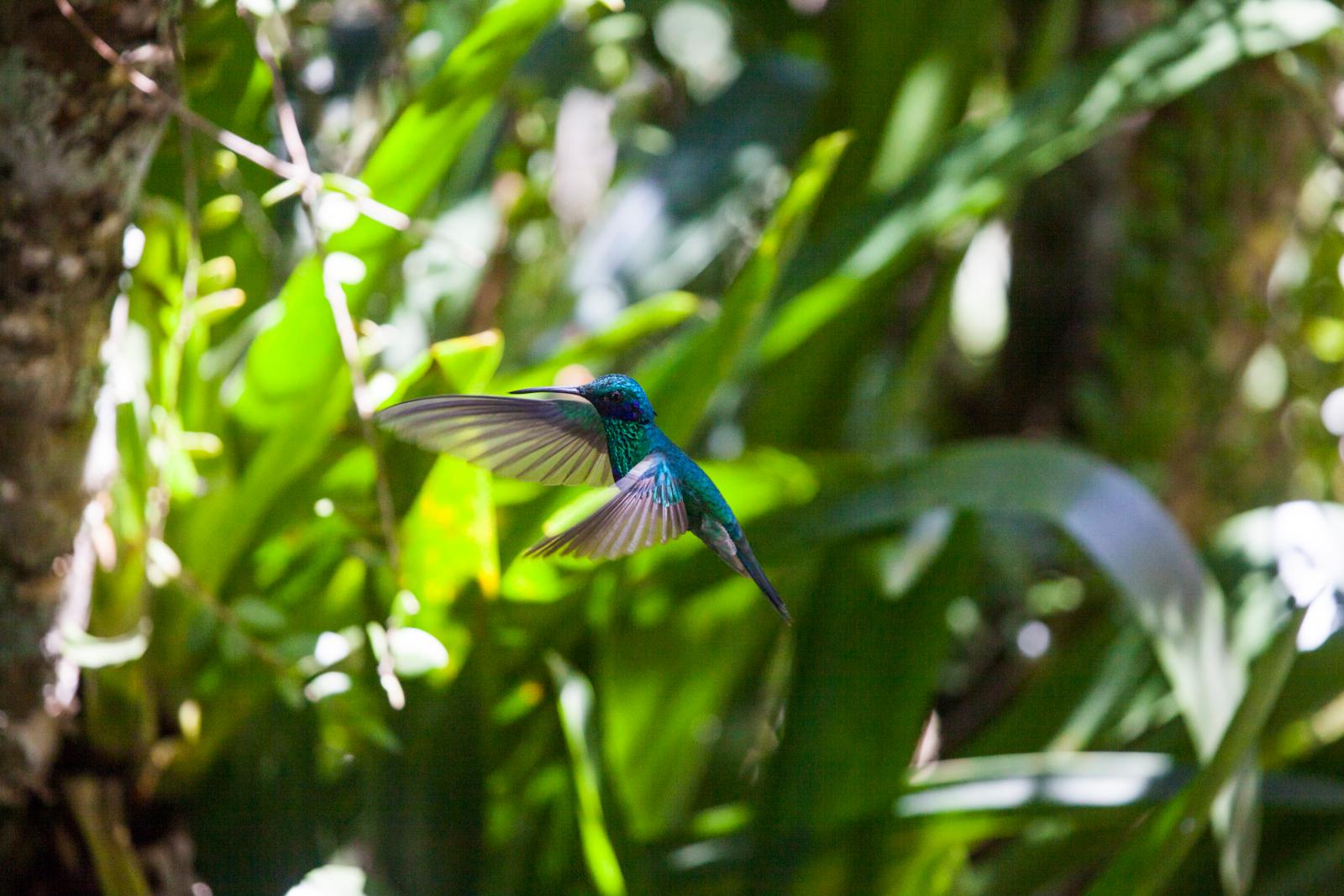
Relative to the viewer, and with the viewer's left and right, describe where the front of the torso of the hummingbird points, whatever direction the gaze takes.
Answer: facing to the left of the viewer
